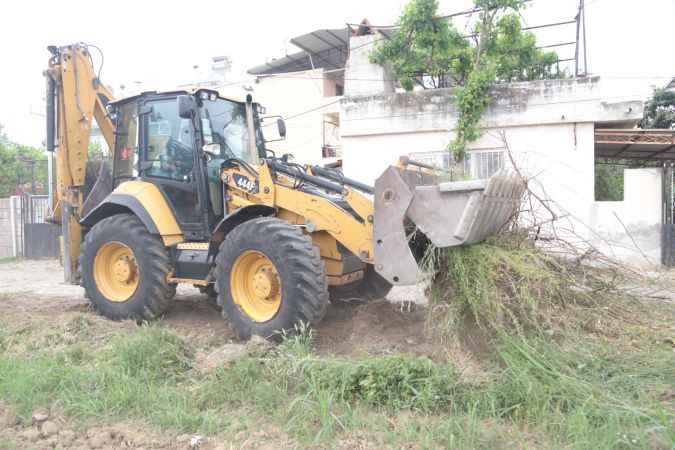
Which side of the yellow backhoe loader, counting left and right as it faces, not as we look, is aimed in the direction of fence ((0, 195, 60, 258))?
back

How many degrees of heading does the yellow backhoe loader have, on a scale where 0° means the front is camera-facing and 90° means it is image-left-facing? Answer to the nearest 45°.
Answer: approximately 315°
